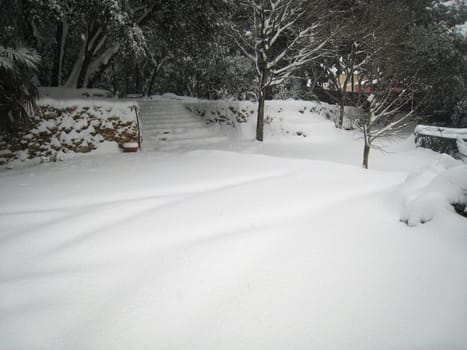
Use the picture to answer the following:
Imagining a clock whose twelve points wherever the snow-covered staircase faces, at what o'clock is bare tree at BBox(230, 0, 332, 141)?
The bare tree is roughly at 9 o'clock from the snow-covered staircase.

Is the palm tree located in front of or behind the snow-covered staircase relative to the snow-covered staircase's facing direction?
in front

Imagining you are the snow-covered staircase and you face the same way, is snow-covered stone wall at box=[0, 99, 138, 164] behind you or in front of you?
in front

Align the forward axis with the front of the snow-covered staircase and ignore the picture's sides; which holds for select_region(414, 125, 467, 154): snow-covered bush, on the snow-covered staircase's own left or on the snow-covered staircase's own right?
on the snow-covered staircase's own left

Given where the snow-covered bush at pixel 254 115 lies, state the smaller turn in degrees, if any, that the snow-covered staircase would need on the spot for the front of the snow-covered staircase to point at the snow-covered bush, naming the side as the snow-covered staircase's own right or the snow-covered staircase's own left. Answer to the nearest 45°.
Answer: approximately 135° to the snow-covered staircase's own left

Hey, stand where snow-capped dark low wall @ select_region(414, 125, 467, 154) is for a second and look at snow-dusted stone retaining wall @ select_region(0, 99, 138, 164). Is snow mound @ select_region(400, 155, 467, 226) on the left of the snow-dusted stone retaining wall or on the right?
left

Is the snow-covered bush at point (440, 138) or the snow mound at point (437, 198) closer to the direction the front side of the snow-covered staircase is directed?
the snow mound

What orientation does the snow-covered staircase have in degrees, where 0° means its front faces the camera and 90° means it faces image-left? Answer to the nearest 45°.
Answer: approximately 0°

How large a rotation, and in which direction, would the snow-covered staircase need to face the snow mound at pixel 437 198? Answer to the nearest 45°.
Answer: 0° — it already faces it
